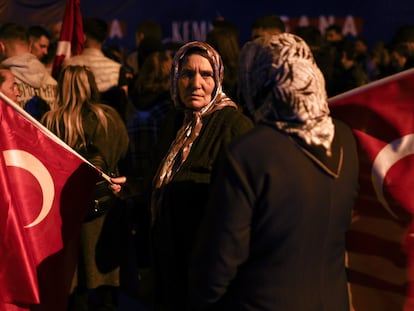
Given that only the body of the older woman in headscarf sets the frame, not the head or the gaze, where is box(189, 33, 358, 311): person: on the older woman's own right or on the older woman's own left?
on the older woman's own left

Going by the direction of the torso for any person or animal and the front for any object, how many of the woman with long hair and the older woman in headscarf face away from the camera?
1

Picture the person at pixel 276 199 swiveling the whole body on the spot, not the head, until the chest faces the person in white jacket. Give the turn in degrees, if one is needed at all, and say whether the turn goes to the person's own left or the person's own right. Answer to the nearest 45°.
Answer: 0° — they already face them

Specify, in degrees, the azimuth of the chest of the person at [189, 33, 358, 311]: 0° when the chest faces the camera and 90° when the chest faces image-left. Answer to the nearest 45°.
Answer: approximately 135°

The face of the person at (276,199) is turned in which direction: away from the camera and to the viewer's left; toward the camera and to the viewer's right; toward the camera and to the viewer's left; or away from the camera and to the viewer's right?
away from the camera and to the viewer's left

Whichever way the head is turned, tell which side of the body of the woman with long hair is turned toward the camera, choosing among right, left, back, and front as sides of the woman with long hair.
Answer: back

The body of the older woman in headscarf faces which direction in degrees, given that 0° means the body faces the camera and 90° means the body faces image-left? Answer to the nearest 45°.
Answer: approximately 45°
